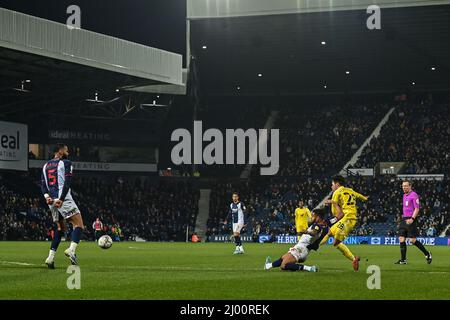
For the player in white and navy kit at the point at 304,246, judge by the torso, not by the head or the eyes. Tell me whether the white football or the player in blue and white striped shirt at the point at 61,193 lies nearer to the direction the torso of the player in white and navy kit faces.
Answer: the player in blue and white striped shirt

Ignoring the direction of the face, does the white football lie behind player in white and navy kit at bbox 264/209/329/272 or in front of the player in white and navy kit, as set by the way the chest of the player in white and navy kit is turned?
in front

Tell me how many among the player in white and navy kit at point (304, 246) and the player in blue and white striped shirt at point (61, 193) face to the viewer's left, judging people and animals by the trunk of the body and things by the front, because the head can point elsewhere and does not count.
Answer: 1

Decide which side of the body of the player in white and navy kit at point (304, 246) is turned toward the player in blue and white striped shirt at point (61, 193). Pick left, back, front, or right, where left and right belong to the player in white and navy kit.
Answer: front

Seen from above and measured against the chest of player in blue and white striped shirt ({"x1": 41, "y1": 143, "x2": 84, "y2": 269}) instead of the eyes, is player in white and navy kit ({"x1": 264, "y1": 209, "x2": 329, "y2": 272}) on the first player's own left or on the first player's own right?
on the first player's own right

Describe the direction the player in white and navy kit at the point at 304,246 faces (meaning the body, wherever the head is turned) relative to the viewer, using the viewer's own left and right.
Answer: facing to the left of the viewer

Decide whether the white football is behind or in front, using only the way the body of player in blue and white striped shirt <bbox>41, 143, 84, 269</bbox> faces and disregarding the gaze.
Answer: in front
